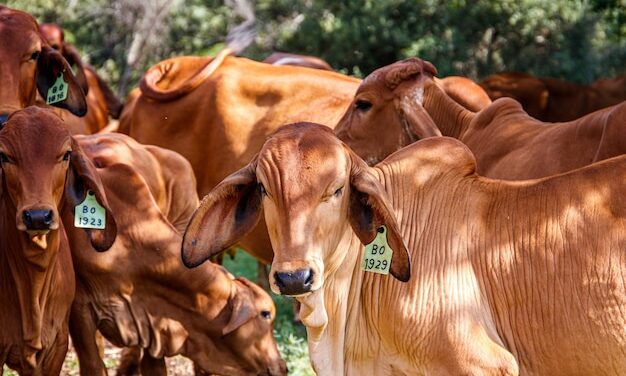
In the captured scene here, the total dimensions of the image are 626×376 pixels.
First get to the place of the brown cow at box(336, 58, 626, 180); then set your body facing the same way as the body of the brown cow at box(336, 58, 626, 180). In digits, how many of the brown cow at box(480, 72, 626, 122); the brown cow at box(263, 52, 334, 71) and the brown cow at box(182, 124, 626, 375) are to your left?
1

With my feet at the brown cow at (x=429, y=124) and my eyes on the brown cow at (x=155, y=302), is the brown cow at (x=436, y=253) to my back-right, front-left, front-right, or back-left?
front-left

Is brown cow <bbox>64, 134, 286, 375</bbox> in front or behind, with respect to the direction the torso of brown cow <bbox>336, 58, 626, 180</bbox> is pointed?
in front

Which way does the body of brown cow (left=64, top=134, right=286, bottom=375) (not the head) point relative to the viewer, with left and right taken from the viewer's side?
facing the viewer and to the right of the viewer

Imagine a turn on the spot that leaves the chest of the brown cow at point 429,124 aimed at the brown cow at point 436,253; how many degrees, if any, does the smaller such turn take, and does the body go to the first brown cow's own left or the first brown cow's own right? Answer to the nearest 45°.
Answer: approximately 90° to the first brown cow's own left

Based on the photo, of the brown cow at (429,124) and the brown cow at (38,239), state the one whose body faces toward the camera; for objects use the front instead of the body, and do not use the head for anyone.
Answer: the brown cow at (38,239)

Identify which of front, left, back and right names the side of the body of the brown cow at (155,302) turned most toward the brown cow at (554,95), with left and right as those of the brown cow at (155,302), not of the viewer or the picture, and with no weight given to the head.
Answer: left

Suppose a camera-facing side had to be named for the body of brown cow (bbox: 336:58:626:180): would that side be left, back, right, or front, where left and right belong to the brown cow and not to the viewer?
left

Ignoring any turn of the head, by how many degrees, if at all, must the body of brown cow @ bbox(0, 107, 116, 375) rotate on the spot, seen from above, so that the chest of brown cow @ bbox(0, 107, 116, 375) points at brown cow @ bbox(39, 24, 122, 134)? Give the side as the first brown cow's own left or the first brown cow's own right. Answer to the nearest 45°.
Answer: approximately 180°

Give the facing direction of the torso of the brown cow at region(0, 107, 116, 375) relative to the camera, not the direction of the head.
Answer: toward the camera

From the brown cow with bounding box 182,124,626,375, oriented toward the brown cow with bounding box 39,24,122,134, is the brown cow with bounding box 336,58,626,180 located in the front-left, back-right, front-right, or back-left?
front-right
